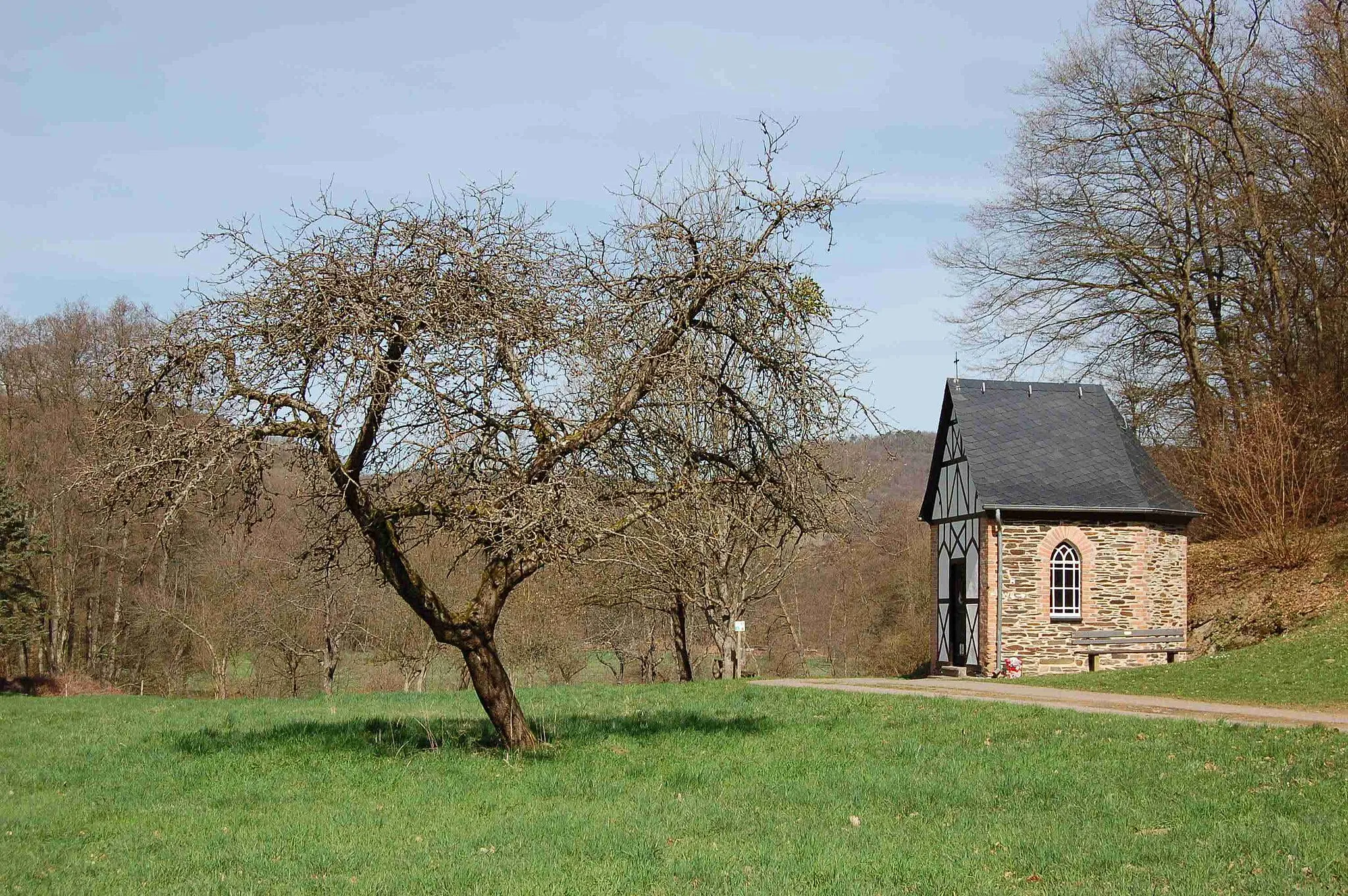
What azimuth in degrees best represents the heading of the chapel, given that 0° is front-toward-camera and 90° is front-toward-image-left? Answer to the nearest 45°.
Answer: approximately 90°
